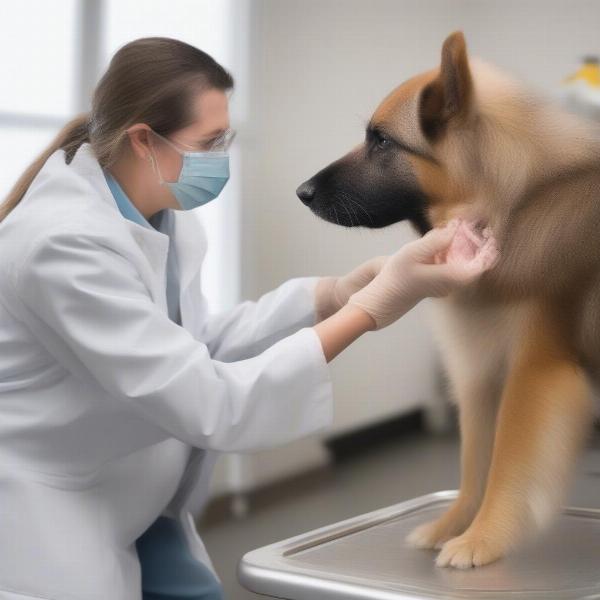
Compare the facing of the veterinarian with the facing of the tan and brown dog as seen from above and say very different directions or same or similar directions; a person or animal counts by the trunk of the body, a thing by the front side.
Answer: very different directions

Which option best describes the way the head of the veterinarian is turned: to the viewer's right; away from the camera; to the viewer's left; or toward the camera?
to the viewer's right

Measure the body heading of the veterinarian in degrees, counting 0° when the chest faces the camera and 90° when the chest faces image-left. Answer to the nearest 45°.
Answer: approximately 270°

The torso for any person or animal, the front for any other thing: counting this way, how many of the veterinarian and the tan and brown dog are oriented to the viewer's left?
1

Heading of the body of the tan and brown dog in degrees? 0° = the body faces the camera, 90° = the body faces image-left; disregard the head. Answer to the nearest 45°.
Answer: approximately 90°
